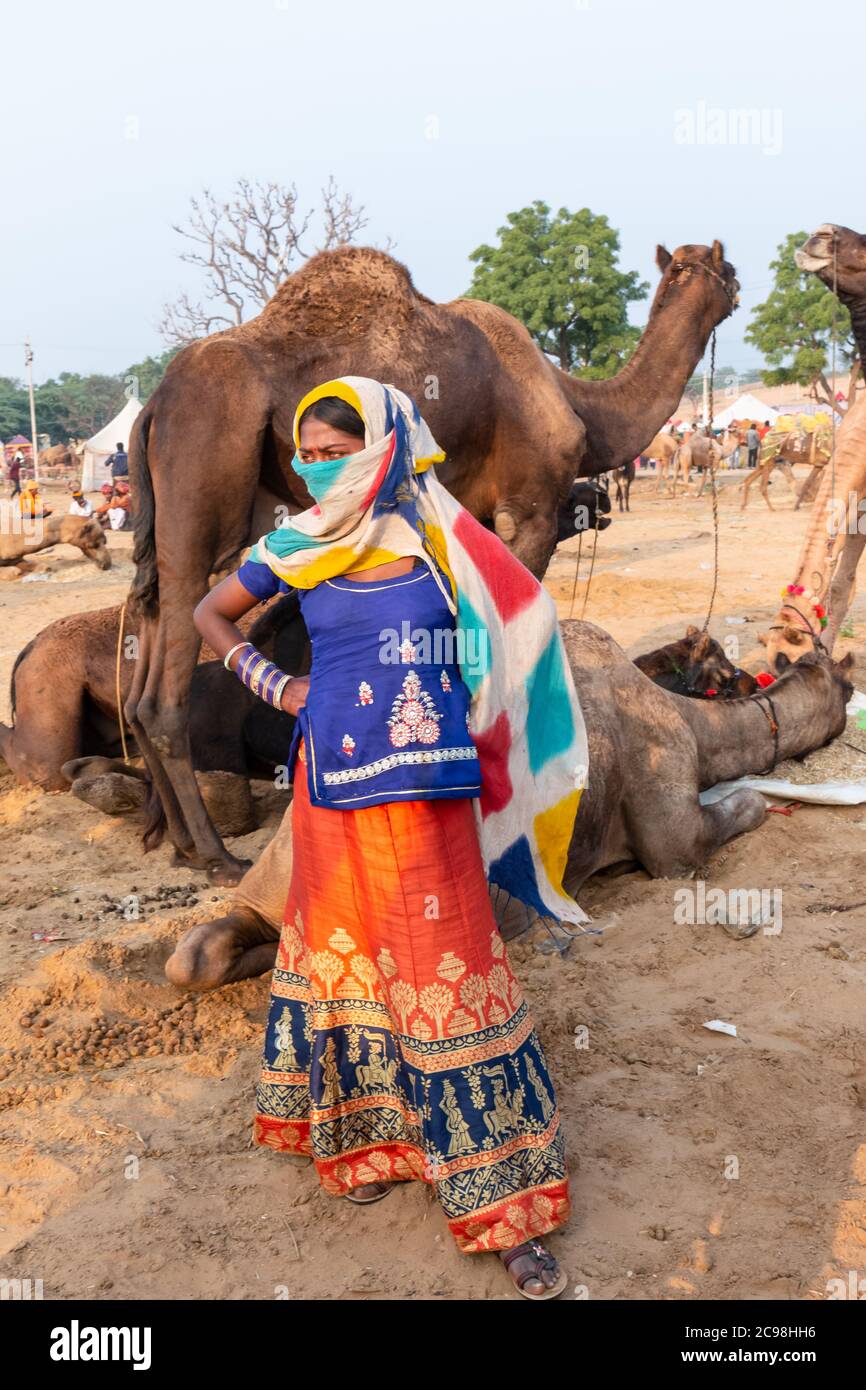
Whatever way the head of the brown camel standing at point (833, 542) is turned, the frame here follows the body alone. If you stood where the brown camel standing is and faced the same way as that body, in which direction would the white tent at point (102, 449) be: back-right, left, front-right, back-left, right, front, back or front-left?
front-right

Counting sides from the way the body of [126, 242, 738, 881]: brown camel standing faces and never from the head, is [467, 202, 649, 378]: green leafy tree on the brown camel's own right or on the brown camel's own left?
on the brown camel's own left

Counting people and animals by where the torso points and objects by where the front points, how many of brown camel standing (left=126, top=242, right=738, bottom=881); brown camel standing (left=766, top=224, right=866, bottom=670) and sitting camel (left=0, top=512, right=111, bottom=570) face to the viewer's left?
1

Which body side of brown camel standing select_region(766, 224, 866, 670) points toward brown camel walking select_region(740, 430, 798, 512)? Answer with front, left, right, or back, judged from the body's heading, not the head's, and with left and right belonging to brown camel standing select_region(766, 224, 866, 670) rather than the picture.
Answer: right

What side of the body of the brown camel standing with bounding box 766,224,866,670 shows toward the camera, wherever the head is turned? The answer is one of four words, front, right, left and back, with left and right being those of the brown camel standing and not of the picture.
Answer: left

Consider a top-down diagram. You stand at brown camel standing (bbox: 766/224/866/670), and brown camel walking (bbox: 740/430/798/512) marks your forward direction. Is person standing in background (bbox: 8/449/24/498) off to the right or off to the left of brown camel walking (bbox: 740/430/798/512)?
left

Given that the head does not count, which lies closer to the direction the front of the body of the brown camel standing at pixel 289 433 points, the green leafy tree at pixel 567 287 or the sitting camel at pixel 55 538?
the green leafy tree

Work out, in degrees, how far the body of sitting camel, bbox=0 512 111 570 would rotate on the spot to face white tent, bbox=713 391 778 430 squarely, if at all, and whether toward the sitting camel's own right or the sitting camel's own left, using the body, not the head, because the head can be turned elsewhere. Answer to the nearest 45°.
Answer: approximately 45° to the sitting camel's own left

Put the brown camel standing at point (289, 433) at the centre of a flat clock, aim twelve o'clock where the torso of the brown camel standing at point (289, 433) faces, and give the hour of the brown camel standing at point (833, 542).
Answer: the brown camel standing at point (833, 542) is roughly at 11 o'clock from the brown camel standing at point (289, 433).

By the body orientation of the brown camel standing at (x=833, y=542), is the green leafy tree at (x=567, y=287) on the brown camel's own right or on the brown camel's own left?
on the brown camel's own right

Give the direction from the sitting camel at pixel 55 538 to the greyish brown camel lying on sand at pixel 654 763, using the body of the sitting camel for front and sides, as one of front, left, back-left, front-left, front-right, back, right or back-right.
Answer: right

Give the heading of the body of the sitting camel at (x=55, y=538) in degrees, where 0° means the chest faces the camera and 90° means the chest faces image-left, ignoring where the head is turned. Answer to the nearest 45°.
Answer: approximately 270°

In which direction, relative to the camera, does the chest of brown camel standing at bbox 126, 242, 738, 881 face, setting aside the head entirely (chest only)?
to the viewer's right

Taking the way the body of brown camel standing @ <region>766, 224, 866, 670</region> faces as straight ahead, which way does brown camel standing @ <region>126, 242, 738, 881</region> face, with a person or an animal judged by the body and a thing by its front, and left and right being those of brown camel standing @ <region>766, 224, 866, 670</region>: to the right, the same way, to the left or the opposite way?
the opposite way

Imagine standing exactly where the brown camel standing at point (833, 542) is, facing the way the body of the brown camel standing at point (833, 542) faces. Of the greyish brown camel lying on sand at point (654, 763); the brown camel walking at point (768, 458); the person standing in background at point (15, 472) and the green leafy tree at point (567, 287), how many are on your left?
1

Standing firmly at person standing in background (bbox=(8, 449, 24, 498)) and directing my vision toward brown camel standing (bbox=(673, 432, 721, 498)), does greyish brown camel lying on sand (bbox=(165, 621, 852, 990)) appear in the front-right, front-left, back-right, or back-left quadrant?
front-right

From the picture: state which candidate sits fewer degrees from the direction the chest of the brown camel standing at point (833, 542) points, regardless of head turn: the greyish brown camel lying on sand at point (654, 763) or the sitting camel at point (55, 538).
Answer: the sitting camel

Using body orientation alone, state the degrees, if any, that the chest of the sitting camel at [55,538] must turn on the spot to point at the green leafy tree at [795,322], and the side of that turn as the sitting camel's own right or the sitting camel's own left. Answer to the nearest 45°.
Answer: approximately 45° to the sitting camel's own left
